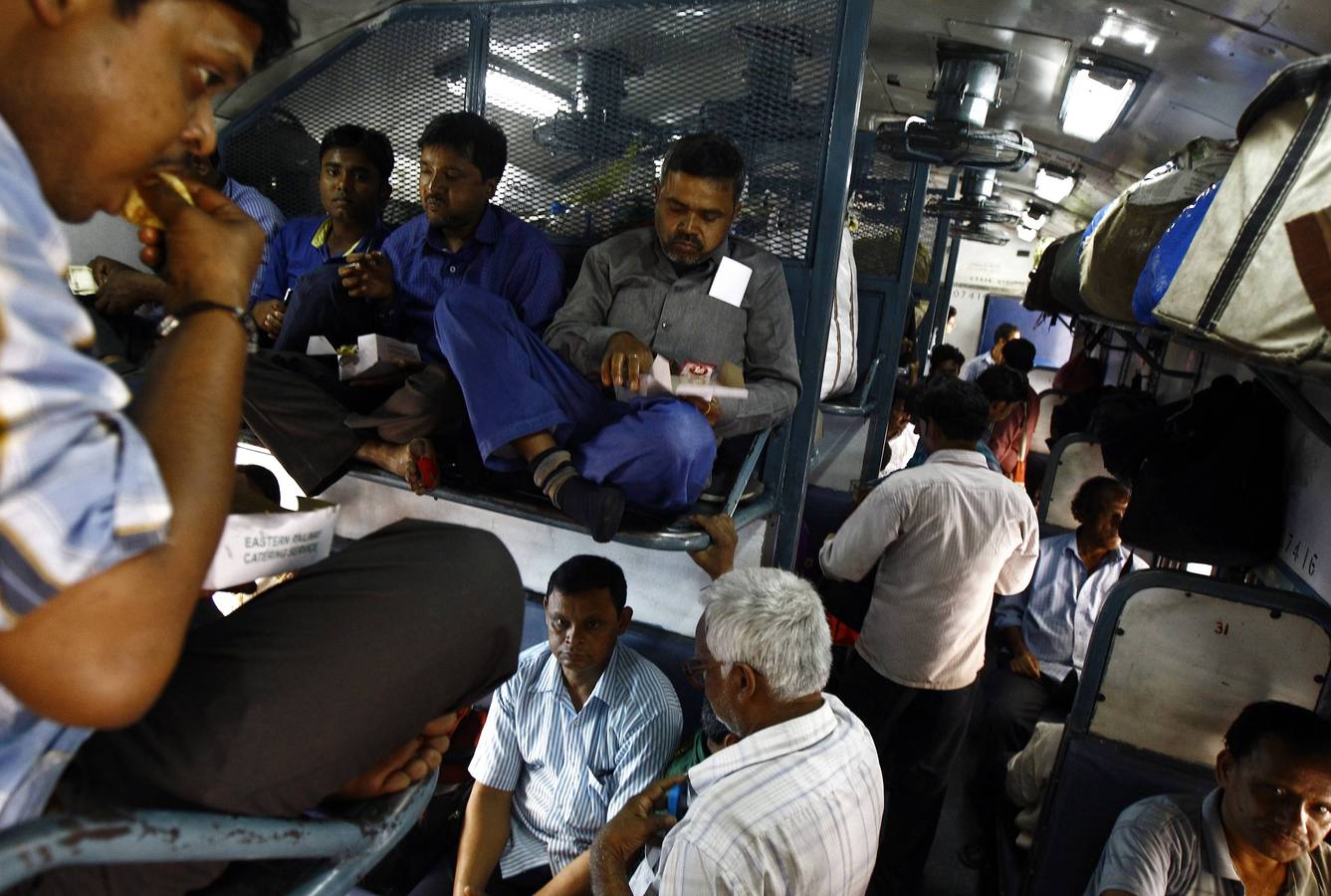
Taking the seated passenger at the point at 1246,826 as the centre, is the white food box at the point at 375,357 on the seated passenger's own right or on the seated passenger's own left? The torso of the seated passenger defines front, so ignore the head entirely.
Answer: on the seated passenger's own right

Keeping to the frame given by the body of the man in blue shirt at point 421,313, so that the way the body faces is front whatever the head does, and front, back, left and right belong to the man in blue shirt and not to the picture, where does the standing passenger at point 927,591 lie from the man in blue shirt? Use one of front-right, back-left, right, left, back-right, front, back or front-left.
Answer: back-left

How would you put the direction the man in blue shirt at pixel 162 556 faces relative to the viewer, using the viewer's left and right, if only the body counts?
facing to the right of the viewer

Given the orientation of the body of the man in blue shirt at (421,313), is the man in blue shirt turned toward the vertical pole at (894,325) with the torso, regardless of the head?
no

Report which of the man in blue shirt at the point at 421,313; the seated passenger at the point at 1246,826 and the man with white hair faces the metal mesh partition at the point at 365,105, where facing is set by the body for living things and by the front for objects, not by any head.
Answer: the man with white hair

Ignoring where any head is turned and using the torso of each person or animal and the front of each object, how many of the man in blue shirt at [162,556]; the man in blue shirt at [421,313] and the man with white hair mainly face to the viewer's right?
1

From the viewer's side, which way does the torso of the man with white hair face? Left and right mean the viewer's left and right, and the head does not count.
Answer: facing away from the viewer and to the left of the viewer

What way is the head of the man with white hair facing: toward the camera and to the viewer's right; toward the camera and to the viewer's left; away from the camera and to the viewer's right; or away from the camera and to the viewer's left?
away from the camera and to the viewer's left

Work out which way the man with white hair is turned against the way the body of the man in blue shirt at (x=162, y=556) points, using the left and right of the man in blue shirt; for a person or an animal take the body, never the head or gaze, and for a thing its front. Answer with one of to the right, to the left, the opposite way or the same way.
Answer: to the left

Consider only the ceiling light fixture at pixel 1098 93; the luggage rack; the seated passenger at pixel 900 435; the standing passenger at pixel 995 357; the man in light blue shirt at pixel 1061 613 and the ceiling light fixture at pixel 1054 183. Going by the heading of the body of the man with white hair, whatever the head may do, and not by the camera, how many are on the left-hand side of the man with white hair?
0

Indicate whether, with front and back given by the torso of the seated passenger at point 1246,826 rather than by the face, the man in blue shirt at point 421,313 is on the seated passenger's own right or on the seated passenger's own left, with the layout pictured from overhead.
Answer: on the seated passenger's own right

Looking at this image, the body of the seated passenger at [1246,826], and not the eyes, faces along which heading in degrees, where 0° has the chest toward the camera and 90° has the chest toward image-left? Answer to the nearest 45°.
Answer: approximately 315°

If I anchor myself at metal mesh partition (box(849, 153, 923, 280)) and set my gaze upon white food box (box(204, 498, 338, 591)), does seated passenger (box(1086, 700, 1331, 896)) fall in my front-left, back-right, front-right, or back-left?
front-left

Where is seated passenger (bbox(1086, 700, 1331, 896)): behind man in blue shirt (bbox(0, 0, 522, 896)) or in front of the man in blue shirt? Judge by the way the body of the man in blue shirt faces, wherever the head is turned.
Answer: in front
